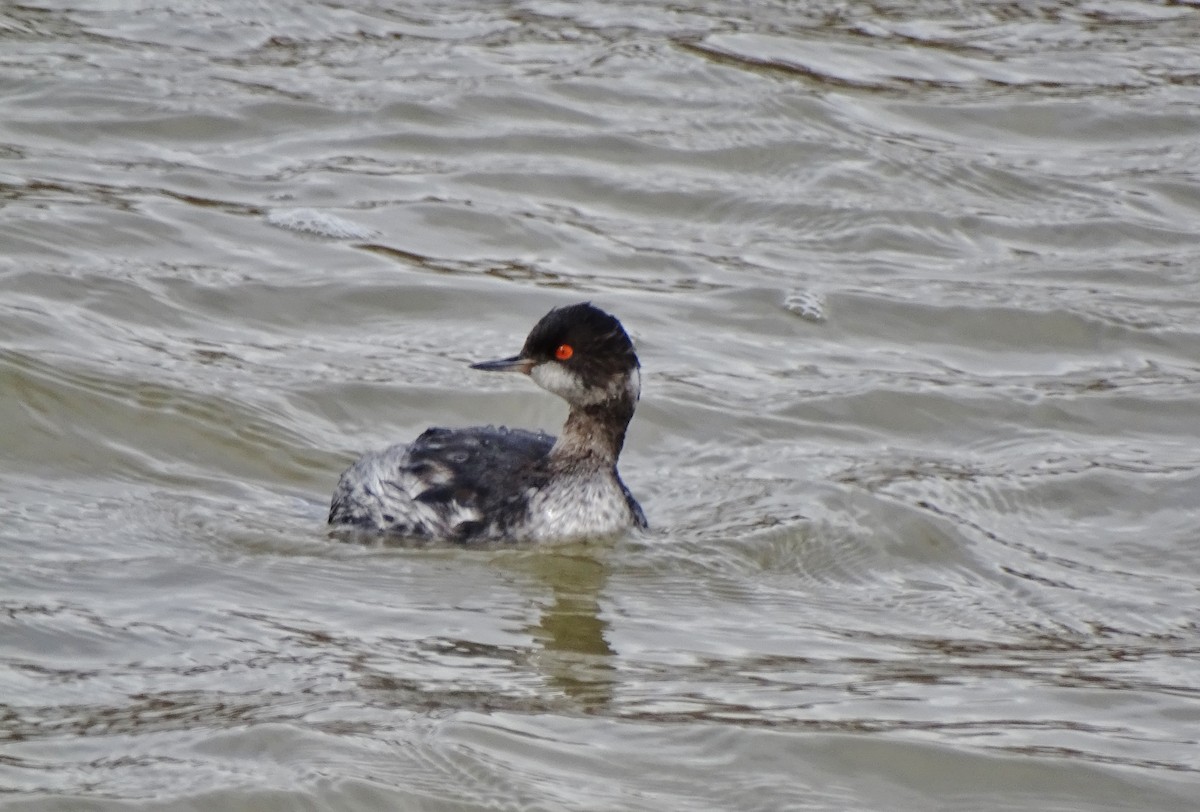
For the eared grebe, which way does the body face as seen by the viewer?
to the viewer's right
